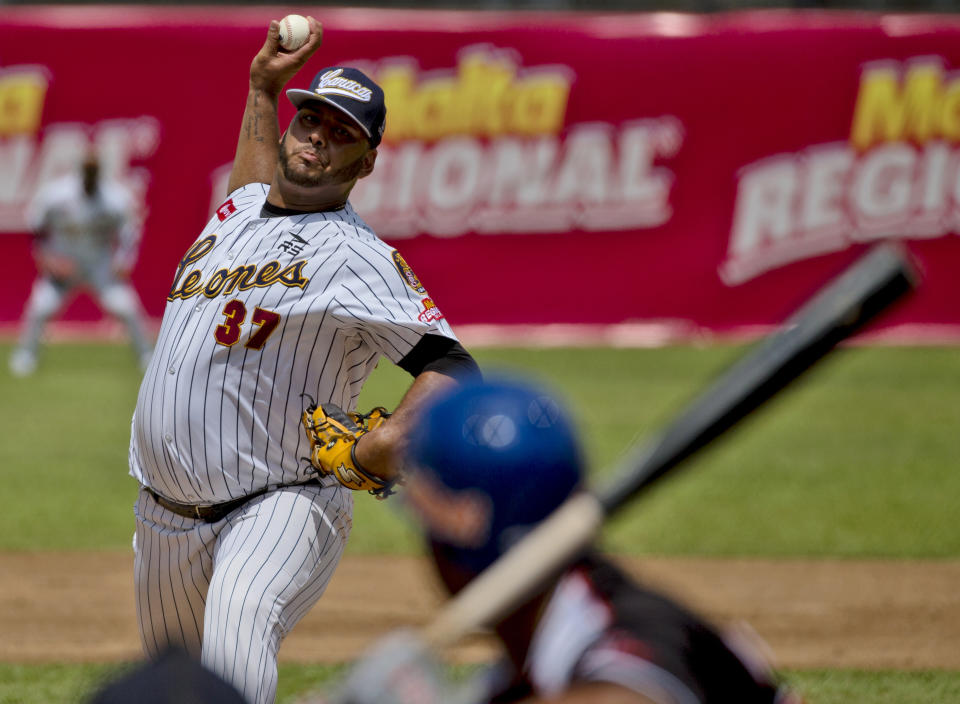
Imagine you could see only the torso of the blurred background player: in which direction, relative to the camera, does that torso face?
toward the camera

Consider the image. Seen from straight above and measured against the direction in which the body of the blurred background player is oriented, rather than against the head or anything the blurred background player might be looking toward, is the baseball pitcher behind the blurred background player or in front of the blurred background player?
in front
